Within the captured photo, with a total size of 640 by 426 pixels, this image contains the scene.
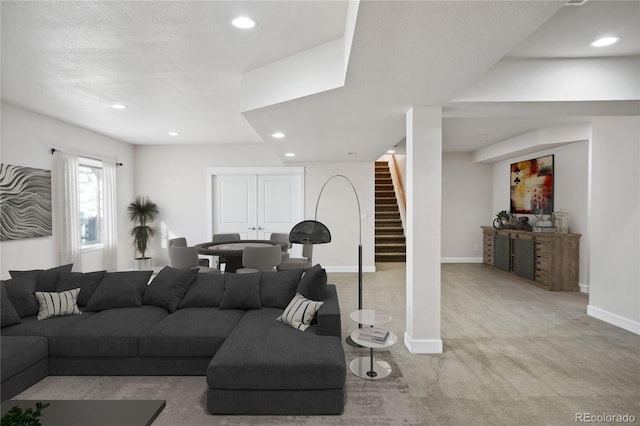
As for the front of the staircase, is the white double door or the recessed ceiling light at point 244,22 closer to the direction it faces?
the recessed ceiling light

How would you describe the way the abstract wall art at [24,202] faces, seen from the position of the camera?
facing the viewer and to the right of the viewer

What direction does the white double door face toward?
toward the camera

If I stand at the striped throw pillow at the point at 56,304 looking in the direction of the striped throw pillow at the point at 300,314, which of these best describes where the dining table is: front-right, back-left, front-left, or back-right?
front-left

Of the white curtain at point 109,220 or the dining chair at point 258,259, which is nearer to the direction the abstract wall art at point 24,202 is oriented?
the dining chair

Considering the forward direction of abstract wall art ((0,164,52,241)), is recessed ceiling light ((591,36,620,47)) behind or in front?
in front

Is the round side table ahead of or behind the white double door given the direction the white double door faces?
ahead

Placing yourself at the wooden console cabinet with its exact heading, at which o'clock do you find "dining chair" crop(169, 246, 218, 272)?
The dining chair is roughly at 12 o'clock from the wooden console cabinet.

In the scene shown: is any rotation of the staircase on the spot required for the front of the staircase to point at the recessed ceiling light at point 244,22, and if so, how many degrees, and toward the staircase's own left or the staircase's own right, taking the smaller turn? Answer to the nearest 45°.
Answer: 0° — it already faces it

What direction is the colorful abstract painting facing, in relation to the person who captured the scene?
facing the viewer and to the left of the viewer

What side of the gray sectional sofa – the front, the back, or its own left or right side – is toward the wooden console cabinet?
left

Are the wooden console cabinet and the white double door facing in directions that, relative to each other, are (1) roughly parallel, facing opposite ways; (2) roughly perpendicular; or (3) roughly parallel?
roughly perpendicular

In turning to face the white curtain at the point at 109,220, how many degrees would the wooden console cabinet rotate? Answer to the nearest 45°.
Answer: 0° — it already faces it

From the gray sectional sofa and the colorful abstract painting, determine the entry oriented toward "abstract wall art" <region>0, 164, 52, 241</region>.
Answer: the colorful abstract painting

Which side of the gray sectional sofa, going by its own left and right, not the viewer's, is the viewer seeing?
front

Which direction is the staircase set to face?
toward the camera

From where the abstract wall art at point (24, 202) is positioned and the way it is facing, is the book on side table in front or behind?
in front

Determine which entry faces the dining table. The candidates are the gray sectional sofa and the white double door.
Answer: the white double door

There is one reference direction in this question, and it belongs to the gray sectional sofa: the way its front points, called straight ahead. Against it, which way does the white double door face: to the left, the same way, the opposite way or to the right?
the same way

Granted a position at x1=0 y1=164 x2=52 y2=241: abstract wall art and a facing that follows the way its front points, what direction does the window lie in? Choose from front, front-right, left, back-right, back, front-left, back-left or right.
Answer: left

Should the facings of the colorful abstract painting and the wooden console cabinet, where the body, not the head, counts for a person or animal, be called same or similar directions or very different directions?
same or similar directions

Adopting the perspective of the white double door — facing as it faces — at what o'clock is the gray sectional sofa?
The gray sectional sofa is roughly at 12 o'clock from the white double door.

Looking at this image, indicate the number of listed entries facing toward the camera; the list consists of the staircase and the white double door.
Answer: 2

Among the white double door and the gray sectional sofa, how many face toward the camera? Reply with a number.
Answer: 2

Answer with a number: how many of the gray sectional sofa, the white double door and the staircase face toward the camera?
3

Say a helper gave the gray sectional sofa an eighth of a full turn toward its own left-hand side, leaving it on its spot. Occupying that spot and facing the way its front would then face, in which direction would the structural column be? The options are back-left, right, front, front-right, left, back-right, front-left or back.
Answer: front-left
